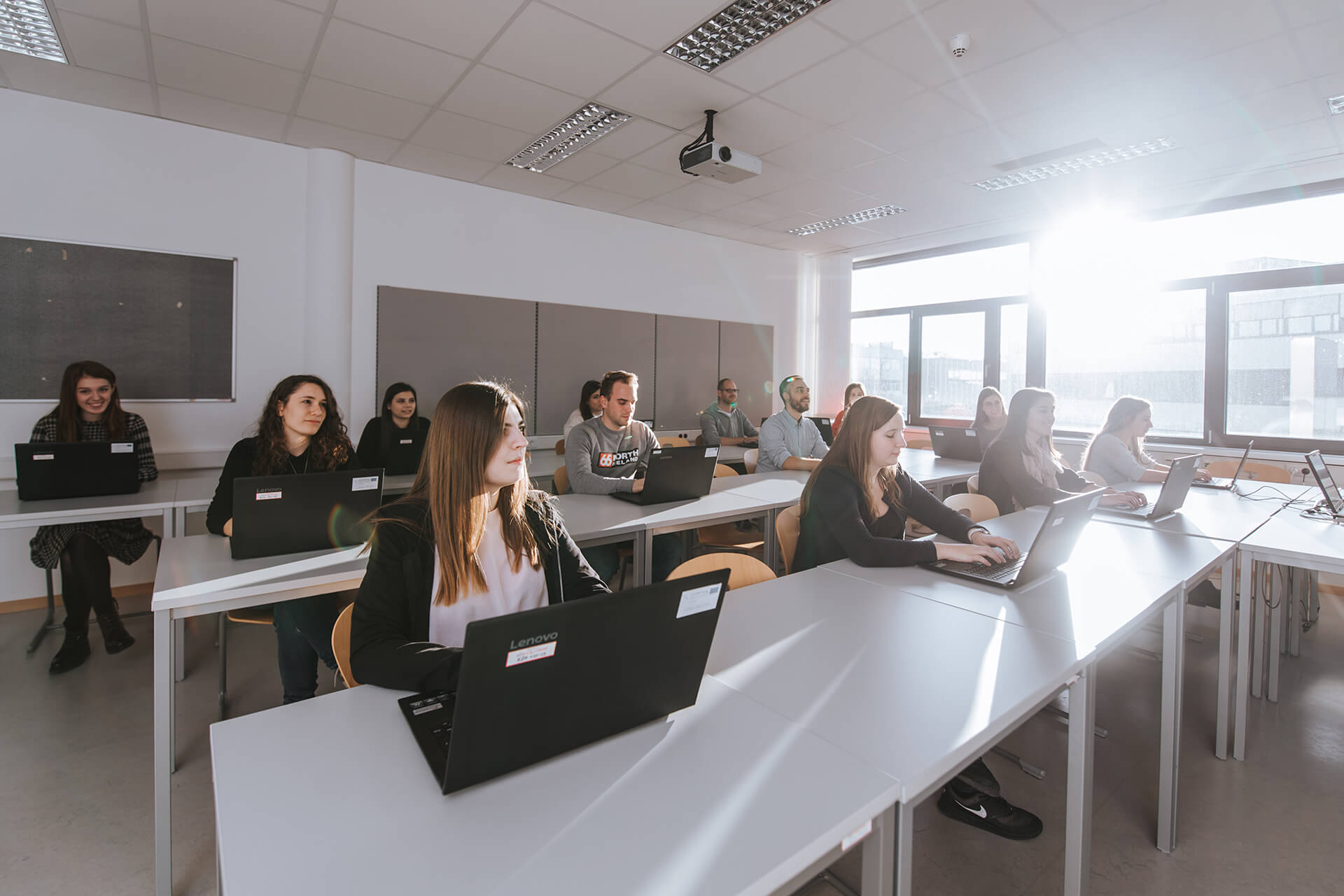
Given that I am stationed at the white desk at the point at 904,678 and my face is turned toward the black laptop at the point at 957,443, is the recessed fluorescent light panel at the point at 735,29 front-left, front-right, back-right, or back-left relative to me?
front-left

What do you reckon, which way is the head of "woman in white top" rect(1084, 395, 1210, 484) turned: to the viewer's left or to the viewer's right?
to the viewer's right

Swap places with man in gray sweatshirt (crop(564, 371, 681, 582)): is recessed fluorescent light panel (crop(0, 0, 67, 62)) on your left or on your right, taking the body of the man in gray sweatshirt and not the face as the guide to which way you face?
on your right

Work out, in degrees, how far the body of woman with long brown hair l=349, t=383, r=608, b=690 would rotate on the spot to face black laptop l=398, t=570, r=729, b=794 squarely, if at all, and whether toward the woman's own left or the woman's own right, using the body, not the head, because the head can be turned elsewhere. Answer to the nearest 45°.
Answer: approximately 45° to the woman's own right

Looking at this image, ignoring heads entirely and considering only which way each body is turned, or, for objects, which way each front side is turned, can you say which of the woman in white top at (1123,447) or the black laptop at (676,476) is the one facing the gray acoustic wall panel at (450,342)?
the black laptop

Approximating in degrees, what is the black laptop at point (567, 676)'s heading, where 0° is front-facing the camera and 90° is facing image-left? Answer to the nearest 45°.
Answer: approximately 135°

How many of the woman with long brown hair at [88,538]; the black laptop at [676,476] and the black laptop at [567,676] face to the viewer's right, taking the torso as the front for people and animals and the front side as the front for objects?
0

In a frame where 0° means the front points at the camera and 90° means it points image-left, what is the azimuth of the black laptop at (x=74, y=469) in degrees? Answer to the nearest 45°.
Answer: approximately 180°

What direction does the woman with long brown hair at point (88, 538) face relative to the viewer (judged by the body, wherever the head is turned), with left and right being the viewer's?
facing the viewer

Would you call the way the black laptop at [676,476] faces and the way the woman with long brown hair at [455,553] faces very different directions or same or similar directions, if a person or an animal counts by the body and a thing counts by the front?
very different directions

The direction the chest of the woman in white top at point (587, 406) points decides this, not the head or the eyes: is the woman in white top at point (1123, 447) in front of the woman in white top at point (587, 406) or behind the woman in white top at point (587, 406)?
in front

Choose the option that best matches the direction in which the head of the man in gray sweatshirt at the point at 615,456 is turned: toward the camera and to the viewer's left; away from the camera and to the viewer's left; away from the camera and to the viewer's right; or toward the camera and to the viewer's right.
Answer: toward the camera and to the viewer's right

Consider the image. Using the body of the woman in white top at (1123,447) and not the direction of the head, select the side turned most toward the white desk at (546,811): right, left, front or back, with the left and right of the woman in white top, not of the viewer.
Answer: right

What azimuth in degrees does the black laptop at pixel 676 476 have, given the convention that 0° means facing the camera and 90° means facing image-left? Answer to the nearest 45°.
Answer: approximately 135°

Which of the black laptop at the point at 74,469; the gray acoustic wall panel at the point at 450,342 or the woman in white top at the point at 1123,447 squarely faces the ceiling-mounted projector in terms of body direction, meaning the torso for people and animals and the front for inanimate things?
the gray acoustic wall panel

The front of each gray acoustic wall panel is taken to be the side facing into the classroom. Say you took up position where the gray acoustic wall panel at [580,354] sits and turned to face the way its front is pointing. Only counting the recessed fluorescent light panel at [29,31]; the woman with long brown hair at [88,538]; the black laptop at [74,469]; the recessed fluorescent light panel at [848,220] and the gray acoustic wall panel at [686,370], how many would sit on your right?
3

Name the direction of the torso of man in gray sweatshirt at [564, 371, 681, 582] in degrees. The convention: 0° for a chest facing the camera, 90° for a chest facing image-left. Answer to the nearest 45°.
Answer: approximately 315°

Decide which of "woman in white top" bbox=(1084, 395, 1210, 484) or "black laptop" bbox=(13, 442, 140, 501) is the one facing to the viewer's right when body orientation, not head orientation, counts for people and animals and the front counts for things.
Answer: the woman in white top
